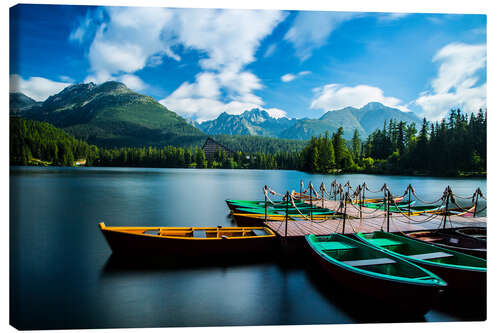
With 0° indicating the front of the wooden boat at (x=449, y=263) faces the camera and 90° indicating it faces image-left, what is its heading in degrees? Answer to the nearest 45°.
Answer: approximately 315°

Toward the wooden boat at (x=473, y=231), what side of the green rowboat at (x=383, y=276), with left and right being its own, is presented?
left

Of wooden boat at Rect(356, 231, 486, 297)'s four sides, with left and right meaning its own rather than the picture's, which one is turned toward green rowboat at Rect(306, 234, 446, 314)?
right

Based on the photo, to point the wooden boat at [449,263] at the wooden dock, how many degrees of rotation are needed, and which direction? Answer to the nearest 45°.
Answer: approximately 180°

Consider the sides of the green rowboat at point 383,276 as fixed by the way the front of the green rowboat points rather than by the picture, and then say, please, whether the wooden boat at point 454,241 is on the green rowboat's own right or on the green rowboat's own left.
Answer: on the green rowboat's own left

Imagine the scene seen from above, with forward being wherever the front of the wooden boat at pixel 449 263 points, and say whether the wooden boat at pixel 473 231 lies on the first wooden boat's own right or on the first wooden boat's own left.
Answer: on the first wooden boat's own left

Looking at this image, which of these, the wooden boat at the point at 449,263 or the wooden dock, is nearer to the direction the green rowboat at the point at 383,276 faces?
the wooden boat

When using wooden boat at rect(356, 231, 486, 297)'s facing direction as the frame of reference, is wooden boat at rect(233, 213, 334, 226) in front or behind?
behind

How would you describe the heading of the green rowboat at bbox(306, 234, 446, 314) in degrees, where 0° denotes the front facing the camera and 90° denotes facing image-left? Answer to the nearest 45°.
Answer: approximately 315°

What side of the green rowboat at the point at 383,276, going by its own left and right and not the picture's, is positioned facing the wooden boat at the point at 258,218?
back

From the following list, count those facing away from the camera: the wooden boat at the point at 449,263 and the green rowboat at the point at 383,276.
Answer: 0
